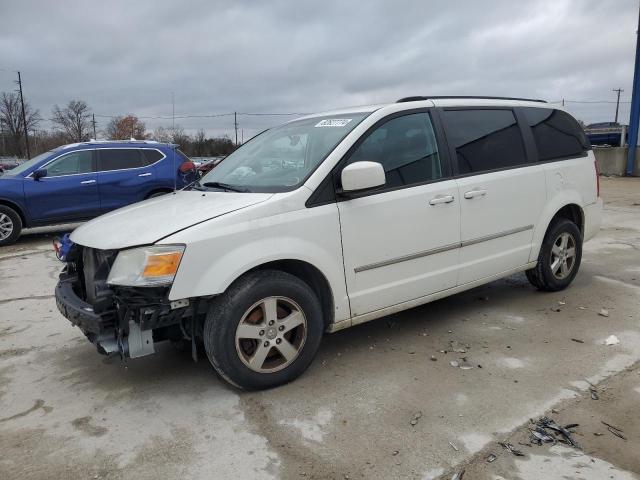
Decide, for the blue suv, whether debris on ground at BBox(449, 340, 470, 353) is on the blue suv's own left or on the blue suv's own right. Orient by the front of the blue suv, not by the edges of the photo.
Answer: on the blue suv's own left

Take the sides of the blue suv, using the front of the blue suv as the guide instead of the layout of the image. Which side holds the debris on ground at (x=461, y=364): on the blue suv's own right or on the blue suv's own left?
on the blue suv's own left

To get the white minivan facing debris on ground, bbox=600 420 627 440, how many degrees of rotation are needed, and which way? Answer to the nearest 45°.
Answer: approximately 90° to its left

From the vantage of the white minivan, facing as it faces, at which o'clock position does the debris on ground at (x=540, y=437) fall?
The debris on ground is roughly at 9 o'clock from the white minivan.

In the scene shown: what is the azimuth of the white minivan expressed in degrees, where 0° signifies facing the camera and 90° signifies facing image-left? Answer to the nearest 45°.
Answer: approximately 45°

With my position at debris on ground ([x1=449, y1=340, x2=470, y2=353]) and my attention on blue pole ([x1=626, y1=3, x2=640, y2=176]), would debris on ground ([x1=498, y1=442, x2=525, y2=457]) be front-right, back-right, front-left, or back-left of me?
back-right

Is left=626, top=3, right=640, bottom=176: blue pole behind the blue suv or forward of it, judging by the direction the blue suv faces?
behind

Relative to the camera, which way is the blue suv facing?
to the viewer's left

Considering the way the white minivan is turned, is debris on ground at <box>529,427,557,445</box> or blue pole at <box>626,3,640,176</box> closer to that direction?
the debris on ground
